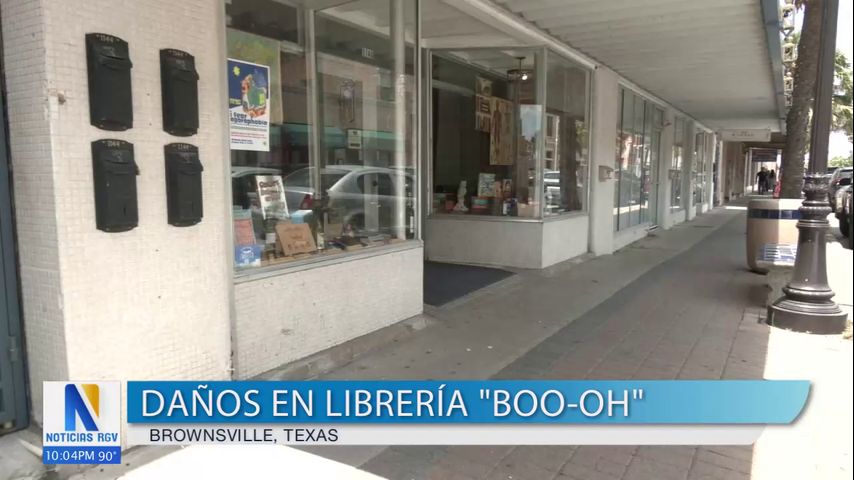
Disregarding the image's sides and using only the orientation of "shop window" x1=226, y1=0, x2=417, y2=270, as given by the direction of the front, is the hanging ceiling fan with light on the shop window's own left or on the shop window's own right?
on the shop window's own left

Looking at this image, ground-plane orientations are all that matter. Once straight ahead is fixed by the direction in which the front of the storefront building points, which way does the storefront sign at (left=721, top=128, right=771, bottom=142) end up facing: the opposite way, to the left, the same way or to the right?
to the right

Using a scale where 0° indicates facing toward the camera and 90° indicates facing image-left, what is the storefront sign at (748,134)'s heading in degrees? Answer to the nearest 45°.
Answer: approximately 0°

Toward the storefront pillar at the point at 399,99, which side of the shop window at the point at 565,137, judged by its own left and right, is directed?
right

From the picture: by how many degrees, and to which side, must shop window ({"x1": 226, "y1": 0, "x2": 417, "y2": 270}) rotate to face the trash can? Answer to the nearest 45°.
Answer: approximately 45° to its left

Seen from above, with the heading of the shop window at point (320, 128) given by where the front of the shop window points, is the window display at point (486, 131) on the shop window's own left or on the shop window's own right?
on the shop window's own left

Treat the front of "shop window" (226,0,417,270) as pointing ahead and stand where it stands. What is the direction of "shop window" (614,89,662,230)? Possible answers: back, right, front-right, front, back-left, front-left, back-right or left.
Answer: left

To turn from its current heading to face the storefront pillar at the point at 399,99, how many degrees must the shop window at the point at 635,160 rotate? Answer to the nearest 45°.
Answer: approximately 45° to its right

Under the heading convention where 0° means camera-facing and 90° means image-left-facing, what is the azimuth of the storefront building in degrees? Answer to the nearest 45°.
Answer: approximately 315°
